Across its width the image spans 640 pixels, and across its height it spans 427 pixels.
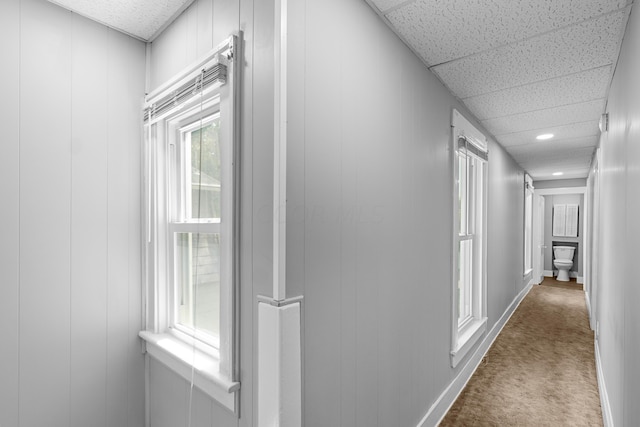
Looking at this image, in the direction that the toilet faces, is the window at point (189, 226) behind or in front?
in front

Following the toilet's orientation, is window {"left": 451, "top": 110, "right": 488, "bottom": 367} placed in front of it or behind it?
in front

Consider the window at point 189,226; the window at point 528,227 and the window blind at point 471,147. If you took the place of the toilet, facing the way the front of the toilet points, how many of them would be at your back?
0

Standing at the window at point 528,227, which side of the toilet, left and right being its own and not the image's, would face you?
front

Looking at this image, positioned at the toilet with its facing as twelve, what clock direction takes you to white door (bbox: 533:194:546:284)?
The white door is roughly at 1 o'clock from the toilet.

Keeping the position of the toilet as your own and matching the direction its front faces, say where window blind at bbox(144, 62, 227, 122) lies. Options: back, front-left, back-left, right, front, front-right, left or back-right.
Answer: front

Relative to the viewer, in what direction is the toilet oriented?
toward the camera

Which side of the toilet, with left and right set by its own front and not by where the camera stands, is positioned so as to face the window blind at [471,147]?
front
